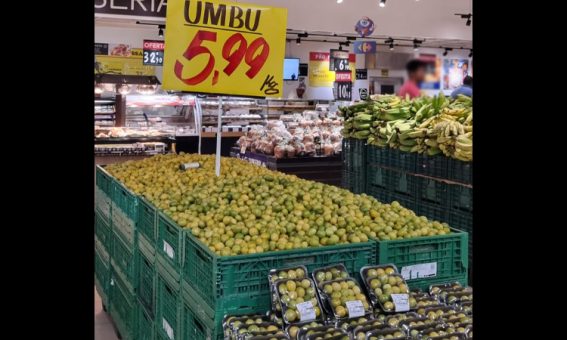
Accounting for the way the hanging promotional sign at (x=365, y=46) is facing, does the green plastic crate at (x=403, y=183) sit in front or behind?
in front

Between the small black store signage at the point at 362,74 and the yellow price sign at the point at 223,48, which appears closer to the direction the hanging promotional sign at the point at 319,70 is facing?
the yellow price sign

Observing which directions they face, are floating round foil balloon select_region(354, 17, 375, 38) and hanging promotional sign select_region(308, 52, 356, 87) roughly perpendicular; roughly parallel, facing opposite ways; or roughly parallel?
roughly parallel

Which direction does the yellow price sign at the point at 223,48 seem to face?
toward the camera

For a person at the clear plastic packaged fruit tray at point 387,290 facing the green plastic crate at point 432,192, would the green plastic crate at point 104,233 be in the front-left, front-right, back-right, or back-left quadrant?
front-left

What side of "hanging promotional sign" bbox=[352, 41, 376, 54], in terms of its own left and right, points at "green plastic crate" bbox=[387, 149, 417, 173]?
front

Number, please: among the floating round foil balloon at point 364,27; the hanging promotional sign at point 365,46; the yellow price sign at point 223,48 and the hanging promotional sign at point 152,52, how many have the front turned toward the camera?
4

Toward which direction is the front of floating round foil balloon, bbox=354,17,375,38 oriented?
toward the camera

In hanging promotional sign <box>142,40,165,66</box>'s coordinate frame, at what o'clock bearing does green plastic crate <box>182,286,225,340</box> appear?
The green plastic crate is roughly at 12 o'clock from the hanging promotional sign.

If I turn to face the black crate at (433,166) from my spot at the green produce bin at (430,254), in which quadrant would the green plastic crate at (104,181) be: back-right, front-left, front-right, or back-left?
front-left

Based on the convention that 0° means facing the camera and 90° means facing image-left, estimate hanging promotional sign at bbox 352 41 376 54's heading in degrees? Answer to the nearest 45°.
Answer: approximately 0°
